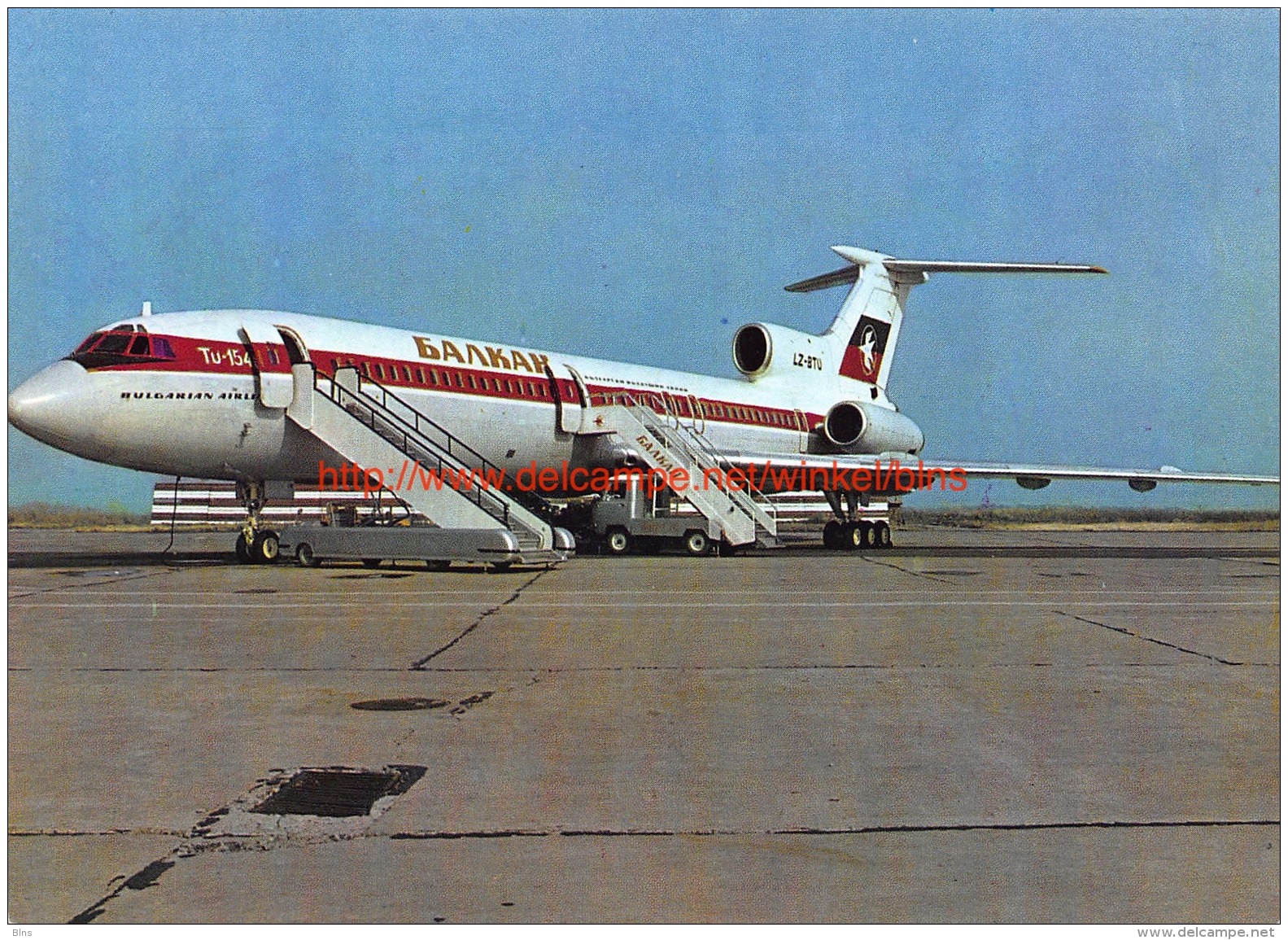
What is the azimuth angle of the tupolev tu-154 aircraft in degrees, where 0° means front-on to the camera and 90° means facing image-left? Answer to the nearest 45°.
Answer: approximately 45°

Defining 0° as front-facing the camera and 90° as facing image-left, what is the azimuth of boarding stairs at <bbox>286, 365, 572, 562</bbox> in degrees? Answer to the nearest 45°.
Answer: approximately 315°
